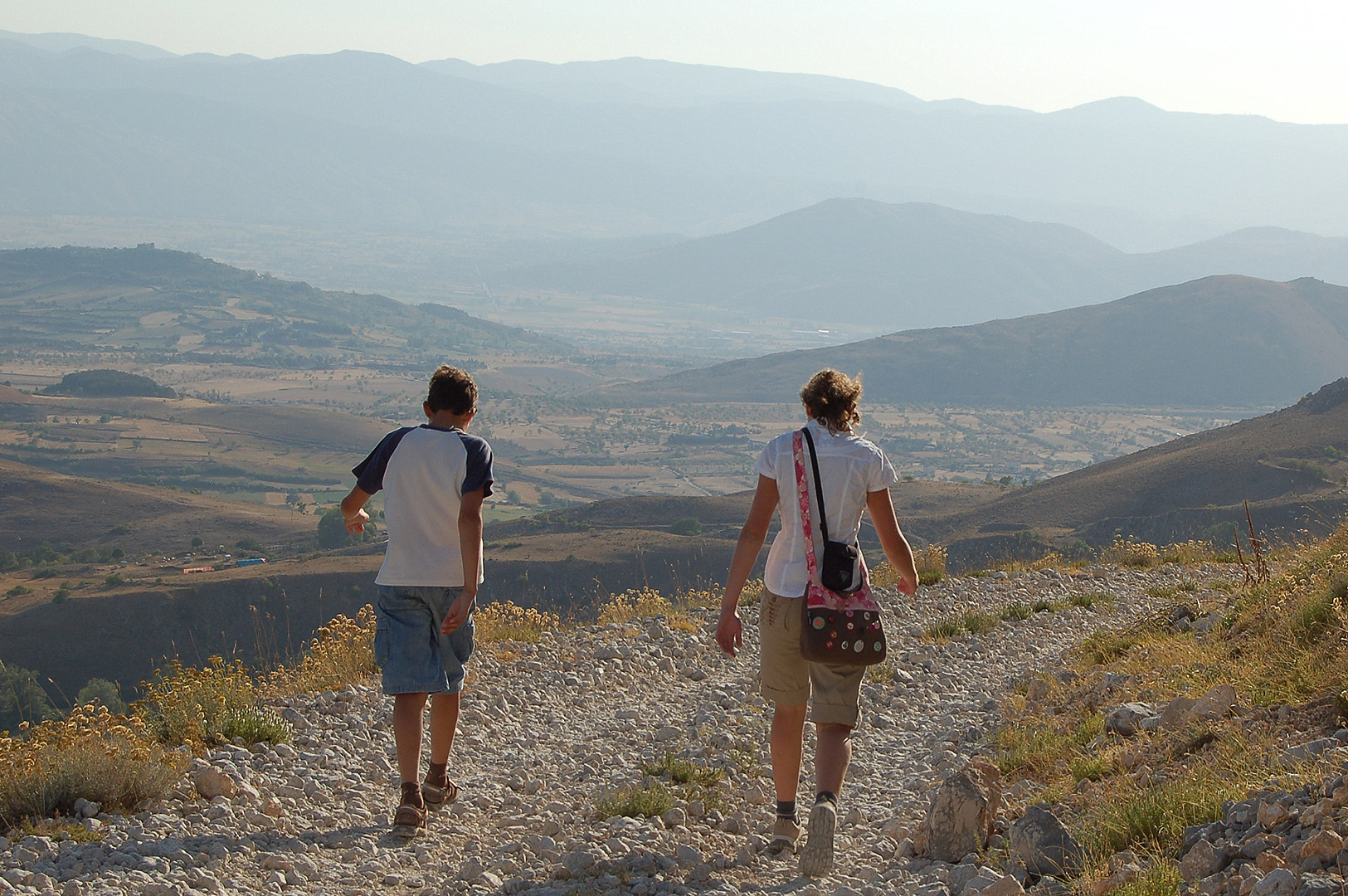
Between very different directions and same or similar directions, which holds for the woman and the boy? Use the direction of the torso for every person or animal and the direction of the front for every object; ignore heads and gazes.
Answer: same or similar directions

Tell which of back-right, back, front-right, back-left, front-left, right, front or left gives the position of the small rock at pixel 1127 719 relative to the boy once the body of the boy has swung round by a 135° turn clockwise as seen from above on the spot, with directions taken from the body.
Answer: front-left

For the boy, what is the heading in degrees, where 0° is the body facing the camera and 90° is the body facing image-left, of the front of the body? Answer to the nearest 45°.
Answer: approximately 180°

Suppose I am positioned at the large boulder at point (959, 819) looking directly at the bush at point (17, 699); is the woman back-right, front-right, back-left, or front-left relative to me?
front-left

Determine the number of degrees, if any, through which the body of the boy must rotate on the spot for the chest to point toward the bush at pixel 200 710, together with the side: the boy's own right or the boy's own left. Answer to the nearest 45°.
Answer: approximately 45° to the boy's own left

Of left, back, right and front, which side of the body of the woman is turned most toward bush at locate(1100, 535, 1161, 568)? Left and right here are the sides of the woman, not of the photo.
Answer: front

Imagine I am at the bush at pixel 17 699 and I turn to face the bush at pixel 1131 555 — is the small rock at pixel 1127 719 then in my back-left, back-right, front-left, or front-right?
front-right

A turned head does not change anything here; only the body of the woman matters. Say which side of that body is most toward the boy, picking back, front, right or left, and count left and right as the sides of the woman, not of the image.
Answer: left

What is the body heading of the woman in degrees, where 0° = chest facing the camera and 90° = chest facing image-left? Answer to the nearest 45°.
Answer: approximately 180°

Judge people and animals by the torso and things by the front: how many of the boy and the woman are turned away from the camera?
2
